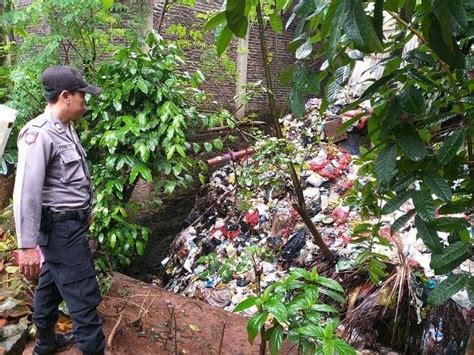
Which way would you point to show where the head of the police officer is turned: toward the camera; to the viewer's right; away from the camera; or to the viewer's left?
to the viewer's right

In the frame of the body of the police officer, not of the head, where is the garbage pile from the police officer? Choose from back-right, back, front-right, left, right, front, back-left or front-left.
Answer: front-left

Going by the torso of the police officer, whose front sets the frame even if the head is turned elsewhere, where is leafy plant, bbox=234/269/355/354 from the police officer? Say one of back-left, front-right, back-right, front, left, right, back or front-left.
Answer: front-right

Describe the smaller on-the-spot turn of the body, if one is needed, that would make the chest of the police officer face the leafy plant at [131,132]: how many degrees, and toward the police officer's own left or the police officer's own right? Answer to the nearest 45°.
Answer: approximately 90° to the police officer's own left

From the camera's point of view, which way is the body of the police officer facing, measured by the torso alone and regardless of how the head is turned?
to the viewer's right
